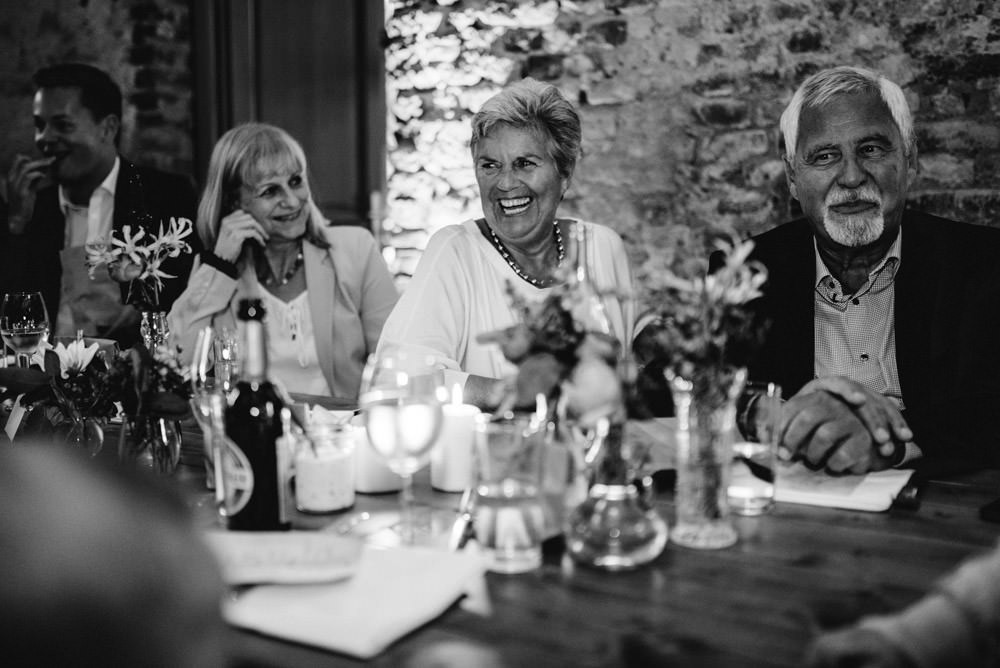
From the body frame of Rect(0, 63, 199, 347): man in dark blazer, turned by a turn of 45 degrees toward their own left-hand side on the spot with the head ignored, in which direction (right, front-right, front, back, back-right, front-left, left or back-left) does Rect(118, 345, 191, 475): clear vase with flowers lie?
front

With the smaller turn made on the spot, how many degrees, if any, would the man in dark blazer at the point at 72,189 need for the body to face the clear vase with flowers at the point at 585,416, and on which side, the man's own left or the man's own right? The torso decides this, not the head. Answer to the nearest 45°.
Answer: approximately 45° to the man's own left

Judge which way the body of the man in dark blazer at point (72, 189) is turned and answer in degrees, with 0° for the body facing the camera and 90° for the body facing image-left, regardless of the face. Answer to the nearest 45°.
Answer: approximately 45°

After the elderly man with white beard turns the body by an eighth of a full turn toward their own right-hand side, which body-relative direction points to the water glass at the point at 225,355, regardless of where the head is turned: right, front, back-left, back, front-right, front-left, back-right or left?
front

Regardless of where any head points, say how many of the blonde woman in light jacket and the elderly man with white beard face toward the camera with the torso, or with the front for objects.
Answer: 2

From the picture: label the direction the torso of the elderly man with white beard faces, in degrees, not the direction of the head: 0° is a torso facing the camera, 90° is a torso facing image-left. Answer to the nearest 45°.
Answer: approximately 0°

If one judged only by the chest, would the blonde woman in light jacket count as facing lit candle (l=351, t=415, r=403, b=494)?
yes

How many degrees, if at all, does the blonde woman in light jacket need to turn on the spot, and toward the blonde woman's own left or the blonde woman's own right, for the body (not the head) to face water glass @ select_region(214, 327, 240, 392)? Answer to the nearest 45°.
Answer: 0° — they already face it

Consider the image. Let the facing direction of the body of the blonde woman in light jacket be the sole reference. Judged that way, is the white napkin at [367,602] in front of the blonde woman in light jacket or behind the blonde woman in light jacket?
in front

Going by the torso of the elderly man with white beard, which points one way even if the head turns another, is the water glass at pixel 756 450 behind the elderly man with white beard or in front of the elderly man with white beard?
in front

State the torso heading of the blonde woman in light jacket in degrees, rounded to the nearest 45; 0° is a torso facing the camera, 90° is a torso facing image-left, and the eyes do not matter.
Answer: approximately 0°

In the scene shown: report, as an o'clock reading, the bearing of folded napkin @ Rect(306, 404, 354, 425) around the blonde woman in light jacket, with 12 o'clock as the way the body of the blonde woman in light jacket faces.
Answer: The folded napkin is roughly at 12 o'clock from the blonde woman in light jacket.

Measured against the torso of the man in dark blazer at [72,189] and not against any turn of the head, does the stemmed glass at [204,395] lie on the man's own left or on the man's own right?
on the man's own left
